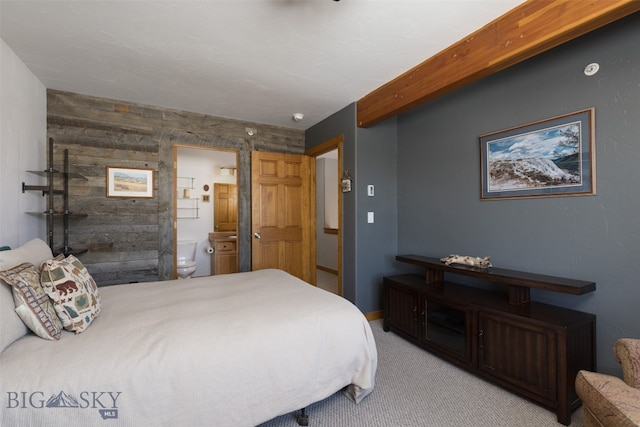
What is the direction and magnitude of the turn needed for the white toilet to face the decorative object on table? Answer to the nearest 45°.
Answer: approximately 45° to its left

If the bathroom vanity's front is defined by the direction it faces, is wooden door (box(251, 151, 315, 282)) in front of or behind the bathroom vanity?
in front

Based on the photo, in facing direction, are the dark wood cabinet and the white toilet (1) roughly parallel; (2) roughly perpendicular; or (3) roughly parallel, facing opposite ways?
roughly perpendicular

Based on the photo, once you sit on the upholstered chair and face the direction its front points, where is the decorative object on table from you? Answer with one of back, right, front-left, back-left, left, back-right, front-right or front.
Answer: right

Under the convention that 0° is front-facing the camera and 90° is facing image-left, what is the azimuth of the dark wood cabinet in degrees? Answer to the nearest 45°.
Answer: approximately 45°

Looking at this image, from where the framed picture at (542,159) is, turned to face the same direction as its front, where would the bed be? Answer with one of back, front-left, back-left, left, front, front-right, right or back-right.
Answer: front

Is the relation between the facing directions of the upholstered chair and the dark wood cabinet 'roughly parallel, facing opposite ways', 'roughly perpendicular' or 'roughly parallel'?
roughly parallel

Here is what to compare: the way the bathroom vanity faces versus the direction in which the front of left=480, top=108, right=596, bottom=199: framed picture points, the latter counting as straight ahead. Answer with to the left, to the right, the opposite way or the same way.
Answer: to the left

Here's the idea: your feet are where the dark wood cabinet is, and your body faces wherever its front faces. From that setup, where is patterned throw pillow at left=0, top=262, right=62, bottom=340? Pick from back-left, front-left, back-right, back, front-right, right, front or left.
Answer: front

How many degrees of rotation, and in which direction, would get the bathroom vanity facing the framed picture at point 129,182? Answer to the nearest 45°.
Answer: approximately 45° to its right

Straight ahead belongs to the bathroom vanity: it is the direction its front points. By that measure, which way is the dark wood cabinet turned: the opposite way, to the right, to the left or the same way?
to the right

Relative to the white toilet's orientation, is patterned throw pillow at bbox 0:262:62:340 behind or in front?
in front

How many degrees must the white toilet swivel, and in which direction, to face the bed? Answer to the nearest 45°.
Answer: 0° — it already faces it

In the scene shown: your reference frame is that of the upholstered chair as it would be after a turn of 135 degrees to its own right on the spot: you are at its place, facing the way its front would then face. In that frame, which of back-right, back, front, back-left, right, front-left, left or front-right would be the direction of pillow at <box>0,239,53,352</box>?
back-left

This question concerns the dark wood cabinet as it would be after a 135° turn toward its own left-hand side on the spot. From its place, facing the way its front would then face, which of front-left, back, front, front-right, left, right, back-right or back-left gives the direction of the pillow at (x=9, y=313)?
back-right

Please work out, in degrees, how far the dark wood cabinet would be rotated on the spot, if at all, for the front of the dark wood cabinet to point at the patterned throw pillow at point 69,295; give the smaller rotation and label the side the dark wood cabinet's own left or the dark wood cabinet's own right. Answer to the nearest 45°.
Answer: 0° — it already faces it

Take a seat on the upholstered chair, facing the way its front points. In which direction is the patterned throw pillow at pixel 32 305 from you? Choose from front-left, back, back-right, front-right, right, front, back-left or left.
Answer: front

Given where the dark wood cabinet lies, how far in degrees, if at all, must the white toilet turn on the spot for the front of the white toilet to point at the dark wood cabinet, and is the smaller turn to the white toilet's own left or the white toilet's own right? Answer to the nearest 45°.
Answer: approximately 45° to the white toilet's own left
